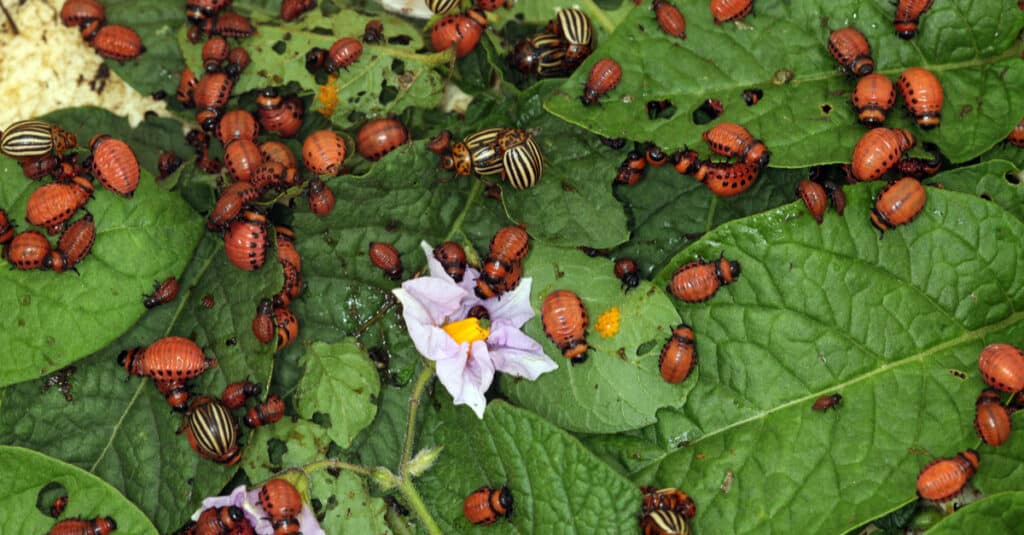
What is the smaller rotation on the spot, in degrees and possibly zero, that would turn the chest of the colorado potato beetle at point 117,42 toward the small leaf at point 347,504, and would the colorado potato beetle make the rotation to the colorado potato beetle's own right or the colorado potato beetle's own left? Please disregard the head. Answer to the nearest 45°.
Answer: approximately 45° to the colorado potato beetle's own right

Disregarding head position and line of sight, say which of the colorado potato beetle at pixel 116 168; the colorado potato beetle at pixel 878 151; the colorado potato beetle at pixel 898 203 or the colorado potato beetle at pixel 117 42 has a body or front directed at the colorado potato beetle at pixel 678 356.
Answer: the colorado potato beetle at pixel 898 203

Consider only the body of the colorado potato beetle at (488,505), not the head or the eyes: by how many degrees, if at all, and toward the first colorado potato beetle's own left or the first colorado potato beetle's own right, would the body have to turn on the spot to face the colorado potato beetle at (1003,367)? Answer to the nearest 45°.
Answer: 0° — it already faces it

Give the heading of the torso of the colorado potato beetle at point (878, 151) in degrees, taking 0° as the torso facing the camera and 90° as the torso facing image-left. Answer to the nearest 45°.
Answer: approximately 225°

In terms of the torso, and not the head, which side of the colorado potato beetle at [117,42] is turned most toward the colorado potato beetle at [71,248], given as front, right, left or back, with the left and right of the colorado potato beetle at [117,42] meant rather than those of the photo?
left

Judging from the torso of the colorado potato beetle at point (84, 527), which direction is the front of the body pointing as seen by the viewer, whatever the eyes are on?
to the viewer's right

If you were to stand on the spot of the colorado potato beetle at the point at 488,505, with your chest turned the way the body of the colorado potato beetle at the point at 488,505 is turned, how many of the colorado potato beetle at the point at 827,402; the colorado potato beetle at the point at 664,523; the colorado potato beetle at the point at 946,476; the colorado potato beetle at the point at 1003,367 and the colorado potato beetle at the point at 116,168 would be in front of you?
4
